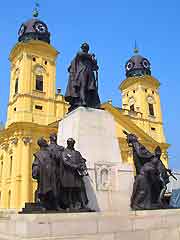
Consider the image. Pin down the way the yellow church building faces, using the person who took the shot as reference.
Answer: facing the viewer and to the right of the viewer

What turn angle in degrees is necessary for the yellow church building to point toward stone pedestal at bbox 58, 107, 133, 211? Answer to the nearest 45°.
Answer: approximately 45° to its right

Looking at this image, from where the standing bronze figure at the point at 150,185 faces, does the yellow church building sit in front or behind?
behind

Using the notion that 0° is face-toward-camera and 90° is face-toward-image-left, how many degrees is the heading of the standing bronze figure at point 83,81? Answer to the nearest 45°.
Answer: approximately 0°

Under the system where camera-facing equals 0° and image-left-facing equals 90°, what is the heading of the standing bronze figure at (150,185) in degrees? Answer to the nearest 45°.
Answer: approximately 315°

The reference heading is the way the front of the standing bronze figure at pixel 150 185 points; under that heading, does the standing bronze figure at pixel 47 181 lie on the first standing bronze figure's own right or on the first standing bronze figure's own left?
on the first standing bronze figure's own right

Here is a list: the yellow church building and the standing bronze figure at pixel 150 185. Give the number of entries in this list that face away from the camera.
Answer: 0

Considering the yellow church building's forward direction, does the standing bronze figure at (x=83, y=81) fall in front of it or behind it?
in front

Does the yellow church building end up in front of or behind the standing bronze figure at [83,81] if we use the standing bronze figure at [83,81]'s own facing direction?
behind
